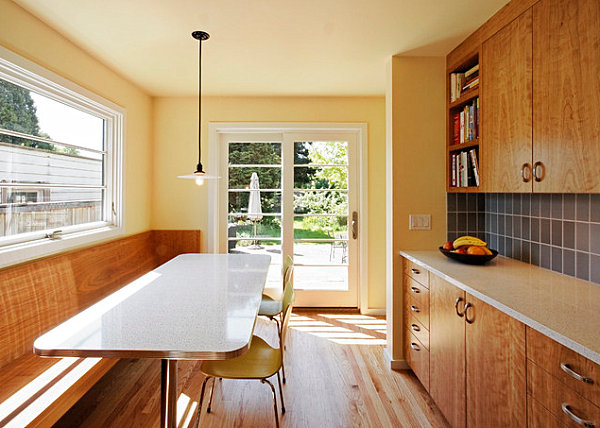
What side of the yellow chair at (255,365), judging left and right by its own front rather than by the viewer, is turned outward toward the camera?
left

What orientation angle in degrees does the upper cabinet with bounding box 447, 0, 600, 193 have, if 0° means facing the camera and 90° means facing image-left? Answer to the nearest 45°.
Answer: approximately 45°

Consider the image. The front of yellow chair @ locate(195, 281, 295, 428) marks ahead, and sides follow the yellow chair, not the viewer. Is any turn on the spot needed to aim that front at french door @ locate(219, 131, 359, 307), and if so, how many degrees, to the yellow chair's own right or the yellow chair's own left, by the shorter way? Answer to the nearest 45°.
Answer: approximately 90° to the yellow chair's own right

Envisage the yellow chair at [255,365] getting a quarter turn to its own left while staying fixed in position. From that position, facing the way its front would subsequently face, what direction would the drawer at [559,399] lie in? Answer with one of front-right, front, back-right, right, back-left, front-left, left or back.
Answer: front-left

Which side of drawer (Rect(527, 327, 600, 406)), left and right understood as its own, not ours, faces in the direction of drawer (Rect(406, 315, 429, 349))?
right

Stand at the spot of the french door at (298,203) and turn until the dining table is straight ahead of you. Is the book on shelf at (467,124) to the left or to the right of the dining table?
left

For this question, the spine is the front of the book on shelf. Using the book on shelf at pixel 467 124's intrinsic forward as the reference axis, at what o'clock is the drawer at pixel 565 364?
The drawer is roughly at 10 o'clock from the book on shelf.

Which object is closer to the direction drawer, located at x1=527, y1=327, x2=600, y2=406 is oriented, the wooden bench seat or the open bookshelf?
the wooden bench seat

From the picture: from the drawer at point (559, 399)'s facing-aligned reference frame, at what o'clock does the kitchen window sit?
The kitchen window is roughly at 1 o'clock from the drawer.

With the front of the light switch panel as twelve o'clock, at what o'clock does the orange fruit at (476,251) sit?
The orange fruit is roughly at 11 o'clock from the light switch panel.
